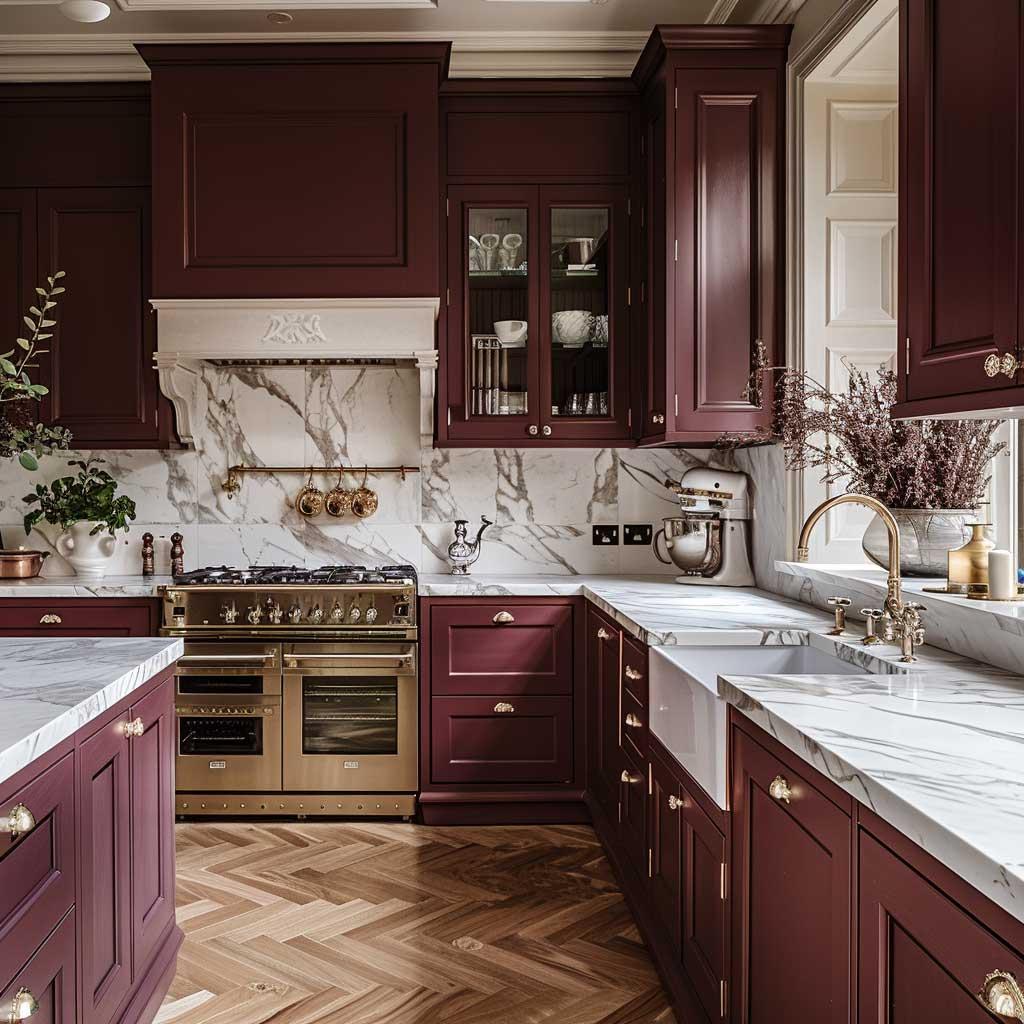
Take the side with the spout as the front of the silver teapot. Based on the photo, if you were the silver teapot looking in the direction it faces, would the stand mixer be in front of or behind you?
in front

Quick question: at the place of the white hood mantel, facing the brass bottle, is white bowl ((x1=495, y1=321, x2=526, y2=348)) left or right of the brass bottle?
left

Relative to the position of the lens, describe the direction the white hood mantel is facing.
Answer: facing the viewer

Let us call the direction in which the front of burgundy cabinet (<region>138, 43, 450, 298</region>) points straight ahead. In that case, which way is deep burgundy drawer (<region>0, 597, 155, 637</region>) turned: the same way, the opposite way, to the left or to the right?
the same way

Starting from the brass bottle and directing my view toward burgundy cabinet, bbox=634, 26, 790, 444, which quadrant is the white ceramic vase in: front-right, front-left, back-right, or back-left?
front-left

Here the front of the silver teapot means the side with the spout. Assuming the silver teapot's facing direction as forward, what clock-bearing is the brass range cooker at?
The brass range cooker is roughly at 5 o'clock from the silver teapot.

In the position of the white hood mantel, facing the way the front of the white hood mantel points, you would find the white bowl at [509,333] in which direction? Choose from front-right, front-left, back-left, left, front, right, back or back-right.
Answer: left

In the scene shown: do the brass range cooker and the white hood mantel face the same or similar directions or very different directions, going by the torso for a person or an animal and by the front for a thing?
same or similar directions

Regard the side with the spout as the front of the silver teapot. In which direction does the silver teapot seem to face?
to the viewer's right

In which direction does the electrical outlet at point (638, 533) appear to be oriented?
toward the camera

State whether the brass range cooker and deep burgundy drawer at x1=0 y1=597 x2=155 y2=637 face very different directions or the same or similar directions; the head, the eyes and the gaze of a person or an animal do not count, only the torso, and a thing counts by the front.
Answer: same or similar directions

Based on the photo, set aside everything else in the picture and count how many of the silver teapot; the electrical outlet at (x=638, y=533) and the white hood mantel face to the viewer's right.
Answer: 1

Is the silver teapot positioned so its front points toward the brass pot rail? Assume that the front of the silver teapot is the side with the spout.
no

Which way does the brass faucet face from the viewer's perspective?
to the viewer's left

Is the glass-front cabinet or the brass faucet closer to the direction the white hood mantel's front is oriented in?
the brass faucet

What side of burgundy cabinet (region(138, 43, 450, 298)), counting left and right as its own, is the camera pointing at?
front

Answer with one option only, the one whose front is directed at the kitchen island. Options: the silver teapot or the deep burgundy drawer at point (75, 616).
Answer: the deep burgundy drawer

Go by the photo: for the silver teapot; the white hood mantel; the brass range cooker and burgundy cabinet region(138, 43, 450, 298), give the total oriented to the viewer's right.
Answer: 1
